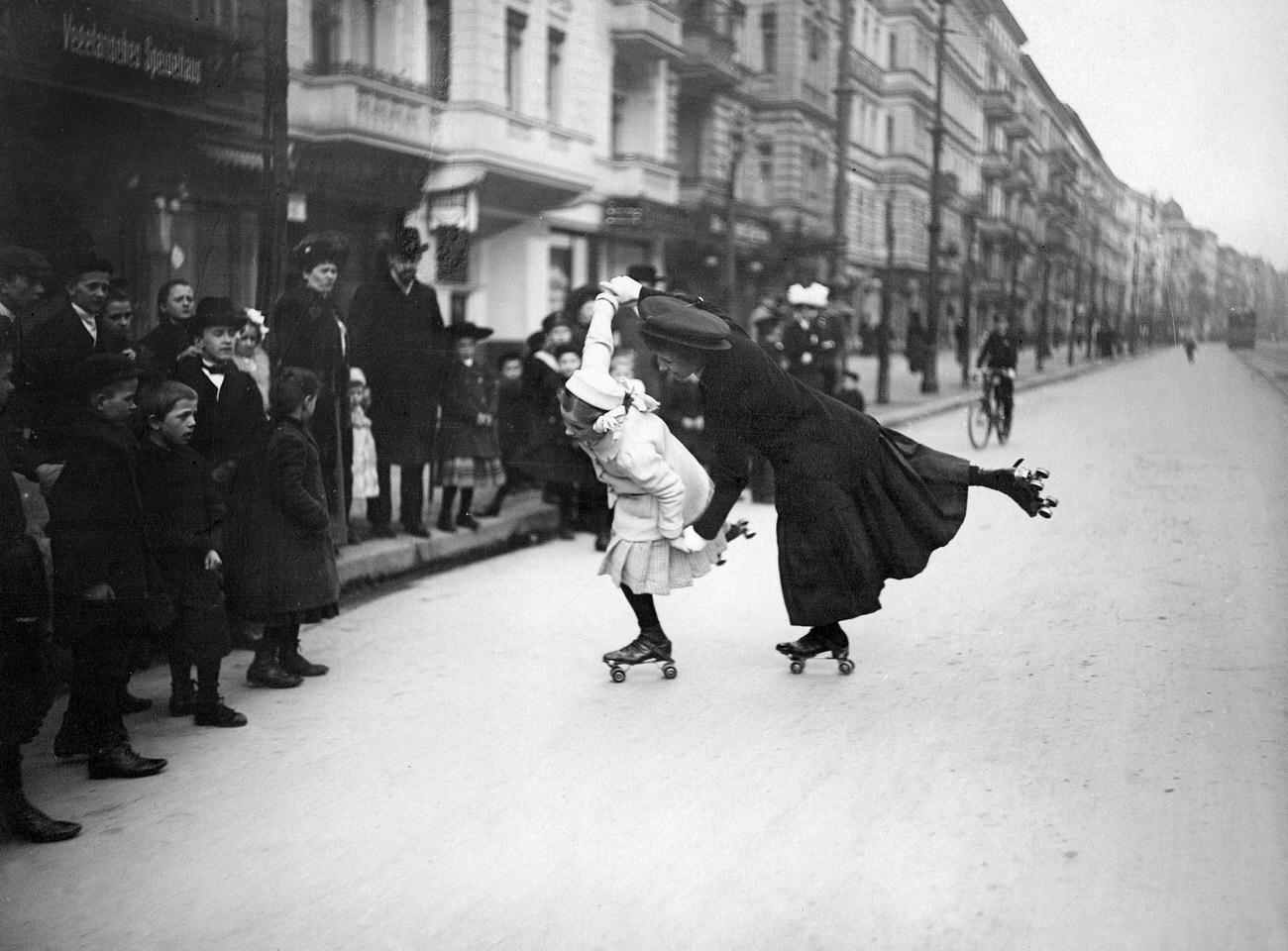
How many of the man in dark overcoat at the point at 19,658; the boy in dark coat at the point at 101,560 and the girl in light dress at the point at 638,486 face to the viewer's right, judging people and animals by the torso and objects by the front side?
2

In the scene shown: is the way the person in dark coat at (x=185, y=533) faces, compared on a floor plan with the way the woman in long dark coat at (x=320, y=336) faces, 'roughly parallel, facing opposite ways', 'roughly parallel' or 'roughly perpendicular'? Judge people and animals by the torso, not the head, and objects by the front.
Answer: roughly parallel

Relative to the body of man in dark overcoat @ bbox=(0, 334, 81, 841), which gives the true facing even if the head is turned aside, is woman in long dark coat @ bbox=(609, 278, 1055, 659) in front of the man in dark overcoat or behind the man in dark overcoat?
in front

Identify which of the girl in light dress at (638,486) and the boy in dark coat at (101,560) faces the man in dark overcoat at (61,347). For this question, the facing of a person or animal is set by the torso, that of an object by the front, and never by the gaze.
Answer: the girl in light dress

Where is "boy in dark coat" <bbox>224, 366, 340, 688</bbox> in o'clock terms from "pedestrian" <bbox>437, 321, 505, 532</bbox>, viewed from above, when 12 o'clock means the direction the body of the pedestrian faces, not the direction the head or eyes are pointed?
The boy in dark coat is roughly at 2 o'clock from the pedestrian.

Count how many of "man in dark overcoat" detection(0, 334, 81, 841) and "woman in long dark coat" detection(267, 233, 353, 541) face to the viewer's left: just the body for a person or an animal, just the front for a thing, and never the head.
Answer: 0

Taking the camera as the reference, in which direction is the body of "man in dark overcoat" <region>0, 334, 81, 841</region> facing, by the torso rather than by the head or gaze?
to the viewer's right

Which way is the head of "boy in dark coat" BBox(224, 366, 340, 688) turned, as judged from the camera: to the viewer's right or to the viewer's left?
to the viewer's right

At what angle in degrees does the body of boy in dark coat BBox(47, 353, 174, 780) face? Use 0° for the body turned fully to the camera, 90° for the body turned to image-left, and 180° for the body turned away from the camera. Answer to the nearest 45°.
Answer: approximately 270°

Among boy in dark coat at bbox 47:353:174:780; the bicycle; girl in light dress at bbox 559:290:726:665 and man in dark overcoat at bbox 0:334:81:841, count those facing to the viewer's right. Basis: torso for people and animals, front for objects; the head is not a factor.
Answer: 2

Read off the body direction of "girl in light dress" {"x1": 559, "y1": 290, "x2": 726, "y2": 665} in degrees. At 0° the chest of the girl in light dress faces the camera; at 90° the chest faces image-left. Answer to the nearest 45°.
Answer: approximately 90°

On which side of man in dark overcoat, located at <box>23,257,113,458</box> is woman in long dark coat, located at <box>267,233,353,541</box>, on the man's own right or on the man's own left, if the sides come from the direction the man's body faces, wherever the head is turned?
on the man's own left

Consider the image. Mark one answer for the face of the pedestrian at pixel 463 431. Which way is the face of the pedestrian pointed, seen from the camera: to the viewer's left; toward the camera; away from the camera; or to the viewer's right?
toward the camera

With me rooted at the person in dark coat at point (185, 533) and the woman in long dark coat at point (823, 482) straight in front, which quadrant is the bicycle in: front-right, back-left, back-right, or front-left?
front-left
